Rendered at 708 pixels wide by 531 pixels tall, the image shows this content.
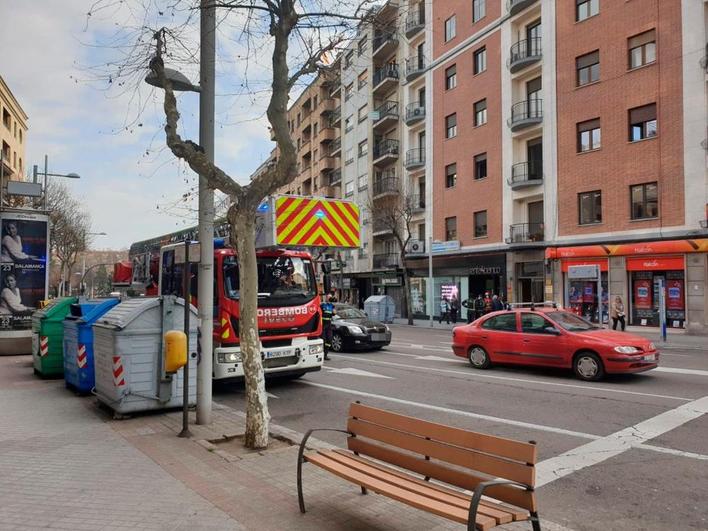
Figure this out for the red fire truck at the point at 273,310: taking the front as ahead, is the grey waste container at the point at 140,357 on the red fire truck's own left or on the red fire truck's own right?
on the red fire truck's own right

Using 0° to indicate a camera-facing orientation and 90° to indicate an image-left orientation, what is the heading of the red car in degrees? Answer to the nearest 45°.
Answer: approximately 315°

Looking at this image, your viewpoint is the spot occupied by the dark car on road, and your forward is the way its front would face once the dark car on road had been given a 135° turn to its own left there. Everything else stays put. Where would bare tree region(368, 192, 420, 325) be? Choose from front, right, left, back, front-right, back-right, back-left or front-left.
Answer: front

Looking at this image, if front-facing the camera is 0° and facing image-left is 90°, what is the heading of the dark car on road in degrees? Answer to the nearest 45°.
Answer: approximately 315°

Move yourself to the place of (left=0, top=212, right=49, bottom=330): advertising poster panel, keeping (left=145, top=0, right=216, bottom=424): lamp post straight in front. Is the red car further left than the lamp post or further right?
left

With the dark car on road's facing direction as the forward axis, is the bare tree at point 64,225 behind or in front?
behind

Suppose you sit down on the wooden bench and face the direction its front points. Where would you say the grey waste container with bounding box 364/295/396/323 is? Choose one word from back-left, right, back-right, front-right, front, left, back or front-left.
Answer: back-right

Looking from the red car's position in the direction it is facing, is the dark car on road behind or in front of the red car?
behind

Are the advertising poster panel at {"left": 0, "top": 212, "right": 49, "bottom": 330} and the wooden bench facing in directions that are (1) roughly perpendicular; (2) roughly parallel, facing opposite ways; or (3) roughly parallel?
roughly perpendicular

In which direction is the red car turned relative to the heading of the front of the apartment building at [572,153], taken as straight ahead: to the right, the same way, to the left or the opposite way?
to the left

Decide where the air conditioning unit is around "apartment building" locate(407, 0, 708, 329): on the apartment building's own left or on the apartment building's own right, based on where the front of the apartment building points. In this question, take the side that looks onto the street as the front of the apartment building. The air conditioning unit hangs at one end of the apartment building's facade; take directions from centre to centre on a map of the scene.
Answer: on the apartment building's own right

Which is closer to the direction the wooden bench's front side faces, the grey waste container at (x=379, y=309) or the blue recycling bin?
the blue recycling bin

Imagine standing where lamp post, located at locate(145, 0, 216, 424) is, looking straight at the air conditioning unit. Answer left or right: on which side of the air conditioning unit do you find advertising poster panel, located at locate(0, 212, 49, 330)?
left

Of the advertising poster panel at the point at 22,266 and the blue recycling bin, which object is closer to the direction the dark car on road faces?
the blue recycling bin
